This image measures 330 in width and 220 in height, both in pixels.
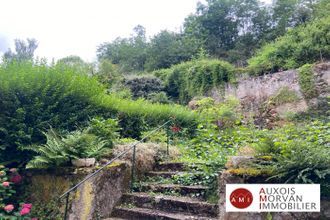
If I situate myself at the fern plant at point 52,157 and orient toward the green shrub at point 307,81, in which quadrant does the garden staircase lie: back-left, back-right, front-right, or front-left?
front-right

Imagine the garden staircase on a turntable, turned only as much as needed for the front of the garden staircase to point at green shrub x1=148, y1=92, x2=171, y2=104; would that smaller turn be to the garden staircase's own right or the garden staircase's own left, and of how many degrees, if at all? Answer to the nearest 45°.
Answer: approximately 180°

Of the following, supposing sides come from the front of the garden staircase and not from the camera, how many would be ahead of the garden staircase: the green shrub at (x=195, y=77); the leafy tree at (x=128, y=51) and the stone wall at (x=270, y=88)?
0

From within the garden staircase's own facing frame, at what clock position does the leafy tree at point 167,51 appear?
The leafy tree is roughly at 6 o'clock from the garden staircase.

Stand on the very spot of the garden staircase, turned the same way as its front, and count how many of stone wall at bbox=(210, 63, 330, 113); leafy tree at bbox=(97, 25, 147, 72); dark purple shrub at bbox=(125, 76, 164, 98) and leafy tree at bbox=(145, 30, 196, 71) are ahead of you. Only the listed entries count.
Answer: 0

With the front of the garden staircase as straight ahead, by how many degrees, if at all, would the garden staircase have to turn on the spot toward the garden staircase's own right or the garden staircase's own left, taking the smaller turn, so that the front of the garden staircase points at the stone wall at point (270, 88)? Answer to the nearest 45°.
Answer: approximately 135° to the garden staircase's own left

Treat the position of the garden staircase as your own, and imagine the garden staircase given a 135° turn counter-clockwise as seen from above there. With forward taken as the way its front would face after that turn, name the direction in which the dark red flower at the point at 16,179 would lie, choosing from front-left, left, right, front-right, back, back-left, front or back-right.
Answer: back-left

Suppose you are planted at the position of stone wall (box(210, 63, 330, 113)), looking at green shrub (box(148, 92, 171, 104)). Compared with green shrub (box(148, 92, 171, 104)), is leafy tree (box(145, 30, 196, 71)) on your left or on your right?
right

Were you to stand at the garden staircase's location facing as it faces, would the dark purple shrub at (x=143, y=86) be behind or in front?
behind

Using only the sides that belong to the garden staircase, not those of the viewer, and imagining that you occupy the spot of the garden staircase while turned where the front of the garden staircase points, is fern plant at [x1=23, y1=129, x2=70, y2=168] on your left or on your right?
on your right

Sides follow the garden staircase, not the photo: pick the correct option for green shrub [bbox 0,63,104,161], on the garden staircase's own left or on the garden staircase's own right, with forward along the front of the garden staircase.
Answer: on the garden staircase's own right

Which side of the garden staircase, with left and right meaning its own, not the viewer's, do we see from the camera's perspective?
front

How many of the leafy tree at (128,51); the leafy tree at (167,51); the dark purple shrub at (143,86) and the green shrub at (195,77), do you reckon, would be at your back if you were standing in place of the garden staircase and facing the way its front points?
4

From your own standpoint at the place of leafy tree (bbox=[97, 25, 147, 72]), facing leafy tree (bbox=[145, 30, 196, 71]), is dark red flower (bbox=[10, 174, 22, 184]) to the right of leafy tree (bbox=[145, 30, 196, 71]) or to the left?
right

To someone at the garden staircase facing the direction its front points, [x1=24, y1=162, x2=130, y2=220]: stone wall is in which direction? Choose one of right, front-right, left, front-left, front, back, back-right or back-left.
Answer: right

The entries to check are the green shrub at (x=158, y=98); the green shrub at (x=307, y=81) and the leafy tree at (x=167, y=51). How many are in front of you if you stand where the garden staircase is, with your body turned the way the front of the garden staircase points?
0

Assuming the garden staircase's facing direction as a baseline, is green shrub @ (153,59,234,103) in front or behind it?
behind
